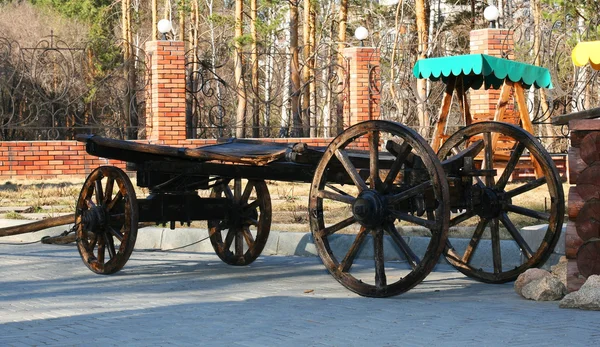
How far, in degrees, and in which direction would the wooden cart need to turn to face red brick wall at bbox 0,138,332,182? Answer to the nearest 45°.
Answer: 0° — it already faces it

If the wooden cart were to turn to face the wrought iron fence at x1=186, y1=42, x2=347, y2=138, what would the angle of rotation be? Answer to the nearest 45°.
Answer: approximately 45° to its right

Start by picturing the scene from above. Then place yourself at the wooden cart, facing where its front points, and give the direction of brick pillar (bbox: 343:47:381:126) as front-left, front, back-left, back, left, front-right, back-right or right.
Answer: front-right

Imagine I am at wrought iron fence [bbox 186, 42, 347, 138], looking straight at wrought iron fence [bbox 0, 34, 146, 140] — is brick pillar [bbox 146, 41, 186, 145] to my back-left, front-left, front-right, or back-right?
front-left

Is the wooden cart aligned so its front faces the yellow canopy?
no

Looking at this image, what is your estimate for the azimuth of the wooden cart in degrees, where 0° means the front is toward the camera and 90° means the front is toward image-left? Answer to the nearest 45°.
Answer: approximately 135°

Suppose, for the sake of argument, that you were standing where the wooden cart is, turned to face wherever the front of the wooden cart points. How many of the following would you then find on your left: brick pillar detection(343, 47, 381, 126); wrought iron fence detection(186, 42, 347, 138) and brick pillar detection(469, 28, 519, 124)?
0

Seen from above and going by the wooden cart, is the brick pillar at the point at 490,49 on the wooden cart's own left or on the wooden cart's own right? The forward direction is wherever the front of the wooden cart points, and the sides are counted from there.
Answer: on the wooden cart's own right

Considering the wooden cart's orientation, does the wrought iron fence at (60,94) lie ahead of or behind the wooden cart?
ahead

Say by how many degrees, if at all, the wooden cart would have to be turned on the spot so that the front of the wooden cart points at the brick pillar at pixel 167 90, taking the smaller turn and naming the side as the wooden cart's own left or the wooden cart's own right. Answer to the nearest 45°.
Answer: approximately 45° to the wooden cart's own right
